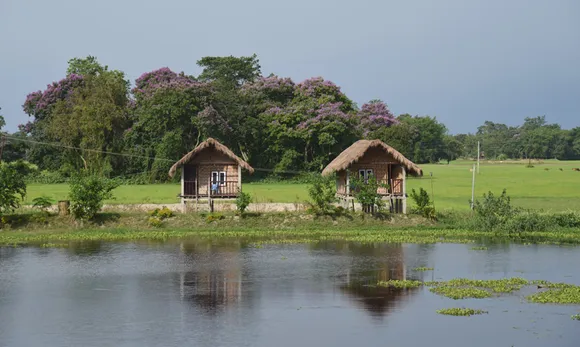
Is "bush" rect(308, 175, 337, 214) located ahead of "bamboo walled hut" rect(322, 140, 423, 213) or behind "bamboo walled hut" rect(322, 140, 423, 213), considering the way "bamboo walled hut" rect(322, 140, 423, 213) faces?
ahead

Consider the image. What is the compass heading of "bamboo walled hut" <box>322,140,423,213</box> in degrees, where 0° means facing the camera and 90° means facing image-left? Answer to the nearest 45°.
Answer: approximately 0°

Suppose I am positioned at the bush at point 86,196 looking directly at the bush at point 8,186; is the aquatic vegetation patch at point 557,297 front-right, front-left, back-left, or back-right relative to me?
back-left

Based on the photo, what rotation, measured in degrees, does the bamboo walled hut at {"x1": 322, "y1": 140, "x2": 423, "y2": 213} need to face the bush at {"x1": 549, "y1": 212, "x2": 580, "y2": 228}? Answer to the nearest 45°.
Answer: approximately 45° to its left

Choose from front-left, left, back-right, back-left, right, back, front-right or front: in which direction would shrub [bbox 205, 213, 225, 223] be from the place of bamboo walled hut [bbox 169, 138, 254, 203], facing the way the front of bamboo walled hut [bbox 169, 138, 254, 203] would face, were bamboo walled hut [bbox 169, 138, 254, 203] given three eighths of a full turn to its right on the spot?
back-left

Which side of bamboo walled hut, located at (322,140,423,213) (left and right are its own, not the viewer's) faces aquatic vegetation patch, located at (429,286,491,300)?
front

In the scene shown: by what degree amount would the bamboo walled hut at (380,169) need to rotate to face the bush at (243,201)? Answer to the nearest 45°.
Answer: approximately 45° to its right

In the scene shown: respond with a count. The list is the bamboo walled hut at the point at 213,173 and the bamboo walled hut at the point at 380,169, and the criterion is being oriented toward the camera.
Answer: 2

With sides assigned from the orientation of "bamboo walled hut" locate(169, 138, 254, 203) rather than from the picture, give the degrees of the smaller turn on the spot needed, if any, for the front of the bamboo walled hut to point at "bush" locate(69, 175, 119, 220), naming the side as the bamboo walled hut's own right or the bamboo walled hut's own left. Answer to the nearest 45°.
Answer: approximately 45° to the bamboo walled hut's own right

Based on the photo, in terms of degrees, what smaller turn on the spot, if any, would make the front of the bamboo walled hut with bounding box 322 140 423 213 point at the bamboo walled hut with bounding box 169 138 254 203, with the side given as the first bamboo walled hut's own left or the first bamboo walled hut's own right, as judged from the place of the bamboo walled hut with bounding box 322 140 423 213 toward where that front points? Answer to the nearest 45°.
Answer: approximately 90° to the first bamboo walled hut's own right

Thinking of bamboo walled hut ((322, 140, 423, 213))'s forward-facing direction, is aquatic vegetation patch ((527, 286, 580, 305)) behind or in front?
in front
